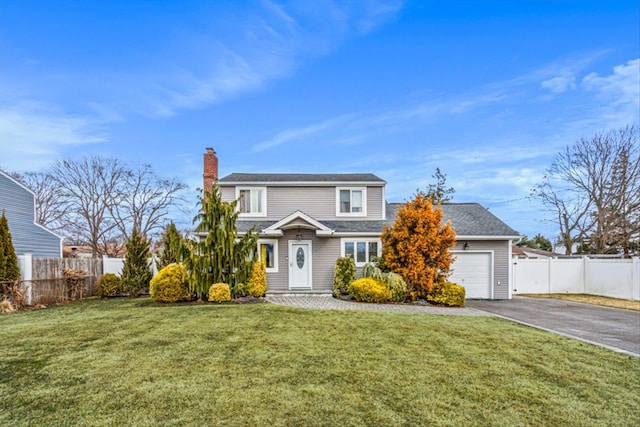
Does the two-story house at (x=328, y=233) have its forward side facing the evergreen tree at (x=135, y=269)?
no

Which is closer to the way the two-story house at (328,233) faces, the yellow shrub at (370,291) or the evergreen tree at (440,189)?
the yellow shrub

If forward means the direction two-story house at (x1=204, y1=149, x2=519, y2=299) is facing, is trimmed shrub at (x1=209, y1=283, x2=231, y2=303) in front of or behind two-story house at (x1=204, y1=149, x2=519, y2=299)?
in front

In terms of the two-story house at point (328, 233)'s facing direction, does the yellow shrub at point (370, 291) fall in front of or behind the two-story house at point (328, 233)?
in front

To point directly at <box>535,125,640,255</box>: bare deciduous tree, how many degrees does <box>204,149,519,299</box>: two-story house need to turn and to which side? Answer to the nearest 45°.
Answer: approximately 135° to its left

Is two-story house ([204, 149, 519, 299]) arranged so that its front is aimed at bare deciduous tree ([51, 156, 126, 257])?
no

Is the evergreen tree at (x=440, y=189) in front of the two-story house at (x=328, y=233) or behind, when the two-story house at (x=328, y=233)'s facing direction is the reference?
behind

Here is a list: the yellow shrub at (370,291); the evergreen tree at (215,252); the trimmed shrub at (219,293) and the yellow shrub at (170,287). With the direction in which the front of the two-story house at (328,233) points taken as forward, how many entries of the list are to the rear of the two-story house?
0

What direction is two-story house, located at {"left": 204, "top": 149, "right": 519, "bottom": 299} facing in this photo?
toward the camera

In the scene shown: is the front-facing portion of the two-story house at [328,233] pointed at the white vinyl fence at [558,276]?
no
